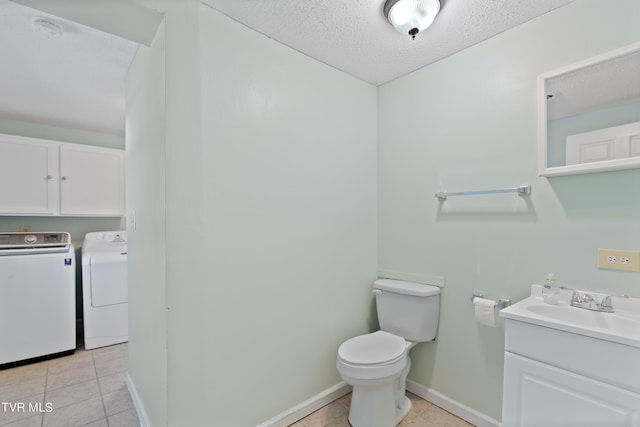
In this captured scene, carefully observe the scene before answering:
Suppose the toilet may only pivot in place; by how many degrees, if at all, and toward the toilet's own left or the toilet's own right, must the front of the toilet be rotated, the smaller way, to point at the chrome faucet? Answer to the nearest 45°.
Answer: approximately 135° to the toilet's own left

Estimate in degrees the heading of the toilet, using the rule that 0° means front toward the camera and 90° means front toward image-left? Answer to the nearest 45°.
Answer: approximately 45°

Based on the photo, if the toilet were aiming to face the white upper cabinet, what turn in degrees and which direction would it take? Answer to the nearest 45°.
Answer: approximately 45° to its right

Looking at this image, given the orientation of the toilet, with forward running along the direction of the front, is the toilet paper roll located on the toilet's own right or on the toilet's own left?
on the toilet's own left

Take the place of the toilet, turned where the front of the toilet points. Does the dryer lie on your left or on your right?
on your right

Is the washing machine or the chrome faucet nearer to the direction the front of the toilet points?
the washing machine

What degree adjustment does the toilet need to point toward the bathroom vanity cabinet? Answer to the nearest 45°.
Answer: approximately 90° to its left
